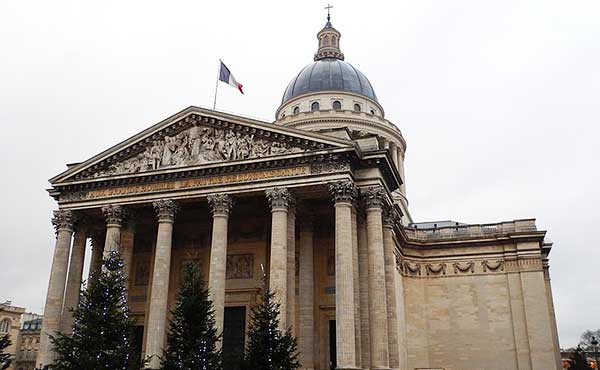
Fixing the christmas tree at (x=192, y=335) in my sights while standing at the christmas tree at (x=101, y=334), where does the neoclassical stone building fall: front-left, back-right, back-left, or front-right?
front-left

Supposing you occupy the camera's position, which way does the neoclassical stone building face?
facing the viewer and to the left of the viewer

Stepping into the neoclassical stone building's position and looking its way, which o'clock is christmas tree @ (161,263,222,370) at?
The christmas tree is roughly at 11 o'clock from the neoclassical stone building.

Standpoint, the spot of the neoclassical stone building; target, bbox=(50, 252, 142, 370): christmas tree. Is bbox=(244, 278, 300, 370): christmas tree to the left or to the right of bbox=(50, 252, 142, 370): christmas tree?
left

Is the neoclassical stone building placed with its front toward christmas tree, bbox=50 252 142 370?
yes

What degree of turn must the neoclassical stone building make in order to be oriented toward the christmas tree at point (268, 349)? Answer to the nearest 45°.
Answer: approximately 45° to its left
